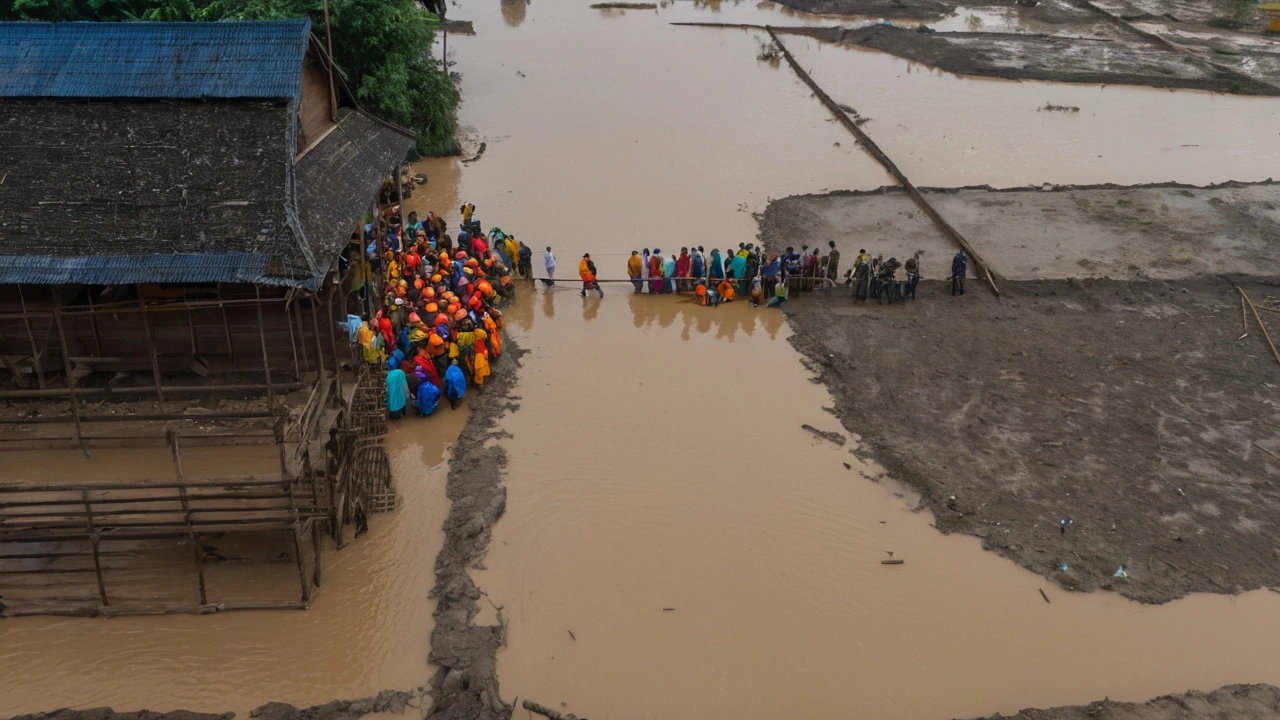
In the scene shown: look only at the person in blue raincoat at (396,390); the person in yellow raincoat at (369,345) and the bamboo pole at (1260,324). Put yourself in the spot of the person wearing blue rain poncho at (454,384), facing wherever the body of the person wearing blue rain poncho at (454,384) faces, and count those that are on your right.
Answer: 1

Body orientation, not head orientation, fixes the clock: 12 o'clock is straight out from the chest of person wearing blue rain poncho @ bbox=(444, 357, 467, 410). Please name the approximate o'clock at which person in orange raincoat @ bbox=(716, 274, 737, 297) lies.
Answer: The person in orange raincoat is roughly at 2 o'clock from the person wearing blue rain poncho.

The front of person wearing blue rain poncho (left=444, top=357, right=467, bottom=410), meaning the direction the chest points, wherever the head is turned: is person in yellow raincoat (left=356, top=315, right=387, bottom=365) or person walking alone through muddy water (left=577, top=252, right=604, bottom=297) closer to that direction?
the person walking alone through muddy water

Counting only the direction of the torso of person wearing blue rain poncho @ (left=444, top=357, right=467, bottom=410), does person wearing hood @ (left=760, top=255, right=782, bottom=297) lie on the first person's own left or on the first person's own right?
on the first person's own right

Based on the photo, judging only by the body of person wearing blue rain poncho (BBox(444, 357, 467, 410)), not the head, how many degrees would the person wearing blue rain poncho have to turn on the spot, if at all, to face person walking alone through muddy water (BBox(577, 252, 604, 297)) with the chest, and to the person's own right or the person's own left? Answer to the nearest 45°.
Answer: approximately 45° to the person's own right

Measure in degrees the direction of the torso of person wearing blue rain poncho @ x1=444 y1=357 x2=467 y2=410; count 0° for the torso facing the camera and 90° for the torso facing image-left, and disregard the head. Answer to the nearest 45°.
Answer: approximately 180°

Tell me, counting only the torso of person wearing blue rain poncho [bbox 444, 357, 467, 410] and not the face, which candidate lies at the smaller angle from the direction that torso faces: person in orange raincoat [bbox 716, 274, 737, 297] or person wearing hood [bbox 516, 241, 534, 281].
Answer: the person wearing hood

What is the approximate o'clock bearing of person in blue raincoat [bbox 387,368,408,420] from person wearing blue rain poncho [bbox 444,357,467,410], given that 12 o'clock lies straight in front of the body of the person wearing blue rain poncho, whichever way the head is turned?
The person in blue raincoat is roughly at 8 o'clock from the person wearing blue rain poncho.
